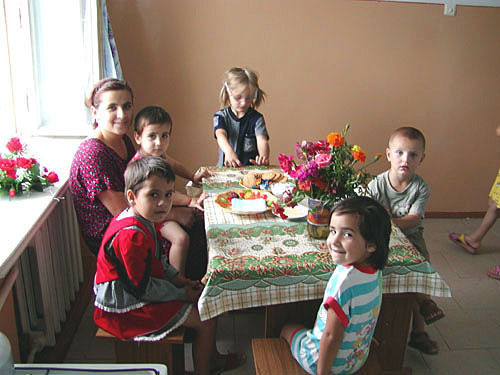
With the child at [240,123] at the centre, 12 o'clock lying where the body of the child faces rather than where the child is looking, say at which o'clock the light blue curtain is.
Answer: The light blue curtain is roughly at 3 o'clock from the child.

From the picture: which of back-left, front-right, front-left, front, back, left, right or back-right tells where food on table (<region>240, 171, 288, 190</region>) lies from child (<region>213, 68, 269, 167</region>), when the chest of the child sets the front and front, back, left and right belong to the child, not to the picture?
front

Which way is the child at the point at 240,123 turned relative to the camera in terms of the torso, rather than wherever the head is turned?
toward the camera

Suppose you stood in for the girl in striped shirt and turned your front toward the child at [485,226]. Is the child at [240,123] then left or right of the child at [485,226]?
left

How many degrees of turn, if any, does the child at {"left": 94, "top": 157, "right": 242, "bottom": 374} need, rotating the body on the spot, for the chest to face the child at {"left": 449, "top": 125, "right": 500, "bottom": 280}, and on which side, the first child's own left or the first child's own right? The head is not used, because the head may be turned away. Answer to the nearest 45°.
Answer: approximately 45° to the first child's own left

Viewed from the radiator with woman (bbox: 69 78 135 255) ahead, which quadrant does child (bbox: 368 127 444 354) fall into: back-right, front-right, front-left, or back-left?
front-right

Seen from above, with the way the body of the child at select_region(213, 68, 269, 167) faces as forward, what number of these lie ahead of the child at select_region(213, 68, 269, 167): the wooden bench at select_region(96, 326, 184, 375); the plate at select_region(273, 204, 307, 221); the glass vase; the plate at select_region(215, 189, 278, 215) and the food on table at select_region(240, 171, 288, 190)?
5

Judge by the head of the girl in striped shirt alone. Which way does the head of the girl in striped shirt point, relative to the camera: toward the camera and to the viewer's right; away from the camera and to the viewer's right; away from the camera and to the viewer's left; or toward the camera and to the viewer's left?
toward the camera and to the viewer's left

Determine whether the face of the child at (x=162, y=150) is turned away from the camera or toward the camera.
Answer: toward the camera

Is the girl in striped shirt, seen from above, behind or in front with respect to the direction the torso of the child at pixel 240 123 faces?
in front
